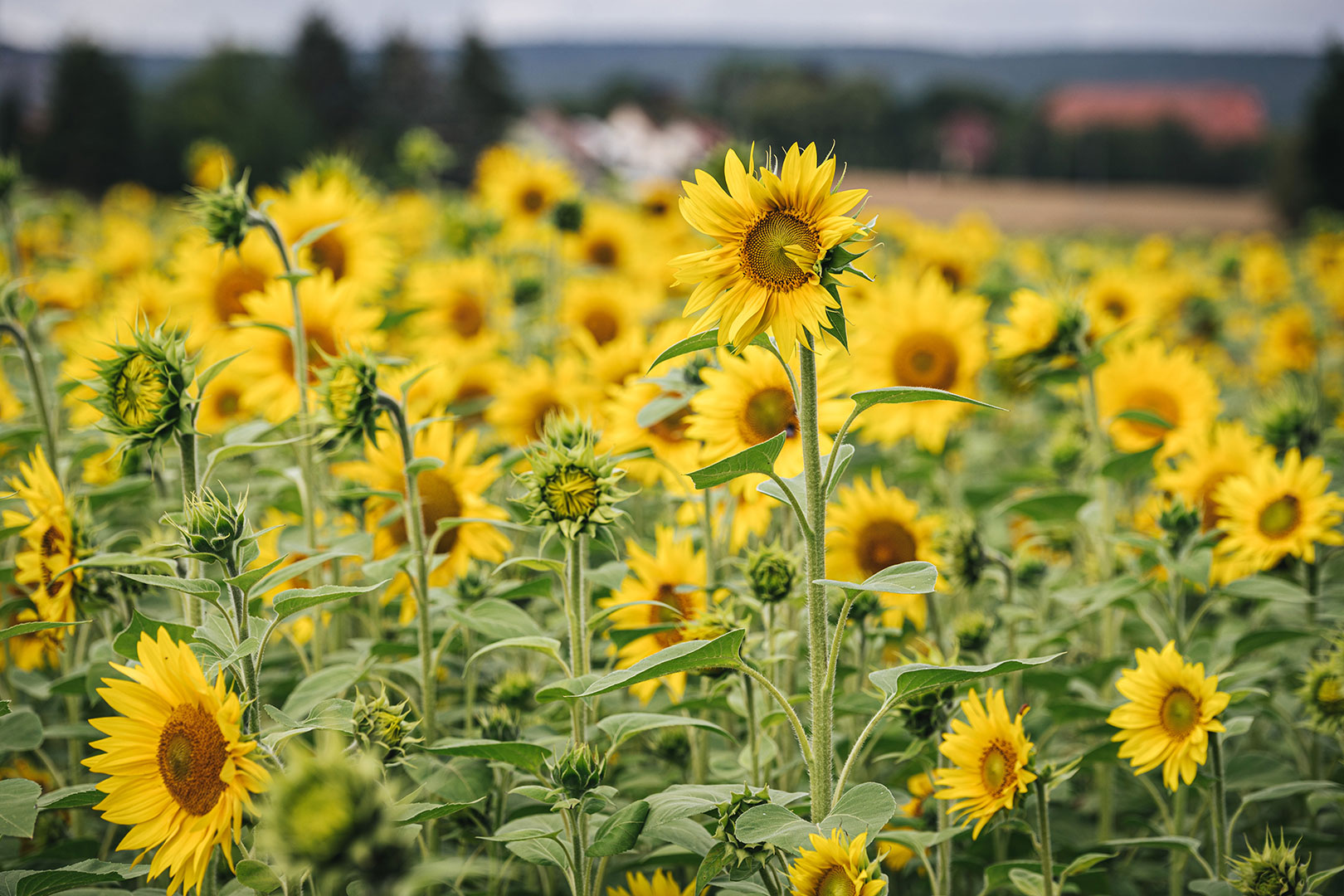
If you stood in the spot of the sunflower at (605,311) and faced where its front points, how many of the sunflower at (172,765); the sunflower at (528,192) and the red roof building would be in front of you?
1

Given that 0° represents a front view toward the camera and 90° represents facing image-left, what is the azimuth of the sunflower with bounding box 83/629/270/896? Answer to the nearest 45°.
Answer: approximately 45°

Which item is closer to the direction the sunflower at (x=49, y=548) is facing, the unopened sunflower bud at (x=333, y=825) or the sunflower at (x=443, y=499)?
the unopened sunflower bud

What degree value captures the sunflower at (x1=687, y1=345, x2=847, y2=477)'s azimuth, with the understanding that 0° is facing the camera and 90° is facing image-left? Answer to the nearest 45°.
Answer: approximately 0°

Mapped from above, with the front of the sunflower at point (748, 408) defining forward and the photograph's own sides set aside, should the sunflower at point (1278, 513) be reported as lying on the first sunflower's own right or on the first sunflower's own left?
on the first sunflower's own left

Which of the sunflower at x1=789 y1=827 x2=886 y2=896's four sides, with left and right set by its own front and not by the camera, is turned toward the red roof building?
back

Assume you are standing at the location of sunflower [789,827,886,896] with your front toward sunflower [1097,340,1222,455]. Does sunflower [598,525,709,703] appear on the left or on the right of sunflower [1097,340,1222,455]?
left
